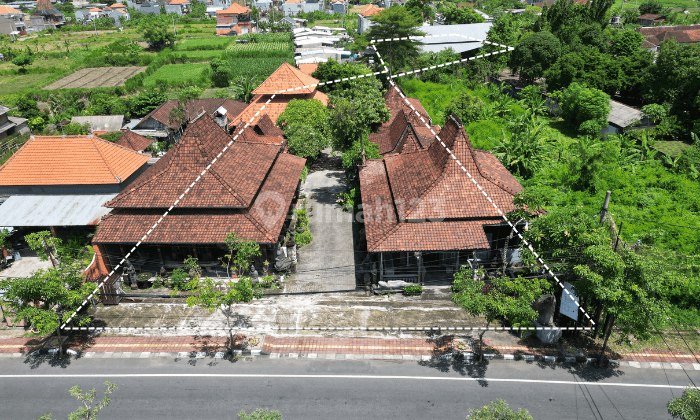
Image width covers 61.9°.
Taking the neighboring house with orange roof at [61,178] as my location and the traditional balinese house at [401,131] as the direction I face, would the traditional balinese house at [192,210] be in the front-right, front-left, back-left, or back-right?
front-right

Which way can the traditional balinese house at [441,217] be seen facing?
toward the camera

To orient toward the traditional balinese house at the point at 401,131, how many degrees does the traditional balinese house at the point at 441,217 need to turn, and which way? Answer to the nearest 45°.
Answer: approximately 180°

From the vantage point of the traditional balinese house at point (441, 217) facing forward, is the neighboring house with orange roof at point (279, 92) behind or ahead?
behind

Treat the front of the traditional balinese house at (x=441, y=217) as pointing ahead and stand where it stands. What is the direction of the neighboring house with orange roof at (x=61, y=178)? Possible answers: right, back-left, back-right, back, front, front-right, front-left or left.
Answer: right

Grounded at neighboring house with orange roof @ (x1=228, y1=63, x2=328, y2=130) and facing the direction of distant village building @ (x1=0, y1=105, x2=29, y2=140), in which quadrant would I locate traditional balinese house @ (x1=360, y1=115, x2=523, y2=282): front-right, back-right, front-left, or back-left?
back-left

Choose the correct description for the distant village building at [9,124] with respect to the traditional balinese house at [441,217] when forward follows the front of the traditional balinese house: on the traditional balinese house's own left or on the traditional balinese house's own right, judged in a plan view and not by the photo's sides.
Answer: on the traditional balinese house's own right

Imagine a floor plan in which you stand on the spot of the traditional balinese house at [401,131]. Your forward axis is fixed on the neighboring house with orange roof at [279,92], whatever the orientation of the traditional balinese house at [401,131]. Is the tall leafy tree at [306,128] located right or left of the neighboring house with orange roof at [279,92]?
left

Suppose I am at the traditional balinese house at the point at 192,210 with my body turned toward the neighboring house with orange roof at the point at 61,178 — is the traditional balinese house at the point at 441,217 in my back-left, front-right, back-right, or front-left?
back-right

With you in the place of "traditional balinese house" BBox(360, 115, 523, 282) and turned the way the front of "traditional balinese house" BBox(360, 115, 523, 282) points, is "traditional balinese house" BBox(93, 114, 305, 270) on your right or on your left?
on your right

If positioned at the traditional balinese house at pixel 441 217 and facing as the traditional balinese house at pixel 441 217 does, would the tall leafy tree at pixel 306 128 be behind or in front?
behind
